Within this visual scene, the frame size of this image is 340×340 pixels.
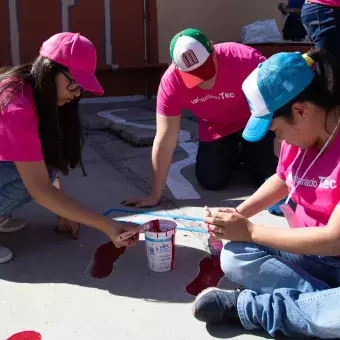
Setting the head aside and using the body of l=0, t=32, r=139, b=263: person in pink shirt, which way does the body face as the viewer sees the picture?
to the viewer's right

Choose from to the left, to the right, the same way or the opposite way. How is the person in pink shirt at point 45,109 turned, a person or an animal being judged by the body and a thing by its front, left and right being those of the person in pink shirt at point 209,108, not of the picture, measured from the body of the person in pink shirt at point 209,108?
to the left

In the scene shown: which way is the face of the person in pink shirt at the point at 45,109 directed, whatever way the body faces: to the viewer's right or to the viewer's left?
to the viewer's right

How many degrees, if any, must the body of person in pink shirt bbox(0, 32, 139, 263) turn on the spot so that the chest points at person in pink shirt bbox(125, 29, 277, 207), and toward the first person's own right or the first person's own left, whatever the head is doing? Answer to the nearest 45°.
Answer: approximately 45° to the first person's own left

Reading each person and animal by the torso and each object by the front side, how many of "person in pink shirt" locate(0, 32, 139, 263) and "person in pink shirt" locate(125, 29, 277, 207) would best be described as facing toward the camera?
1

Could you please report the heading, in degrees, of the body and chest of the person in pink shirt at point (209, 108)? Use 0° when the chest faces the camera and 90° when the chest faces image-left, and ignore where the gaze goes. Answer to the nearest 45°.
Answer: approximately 0°
